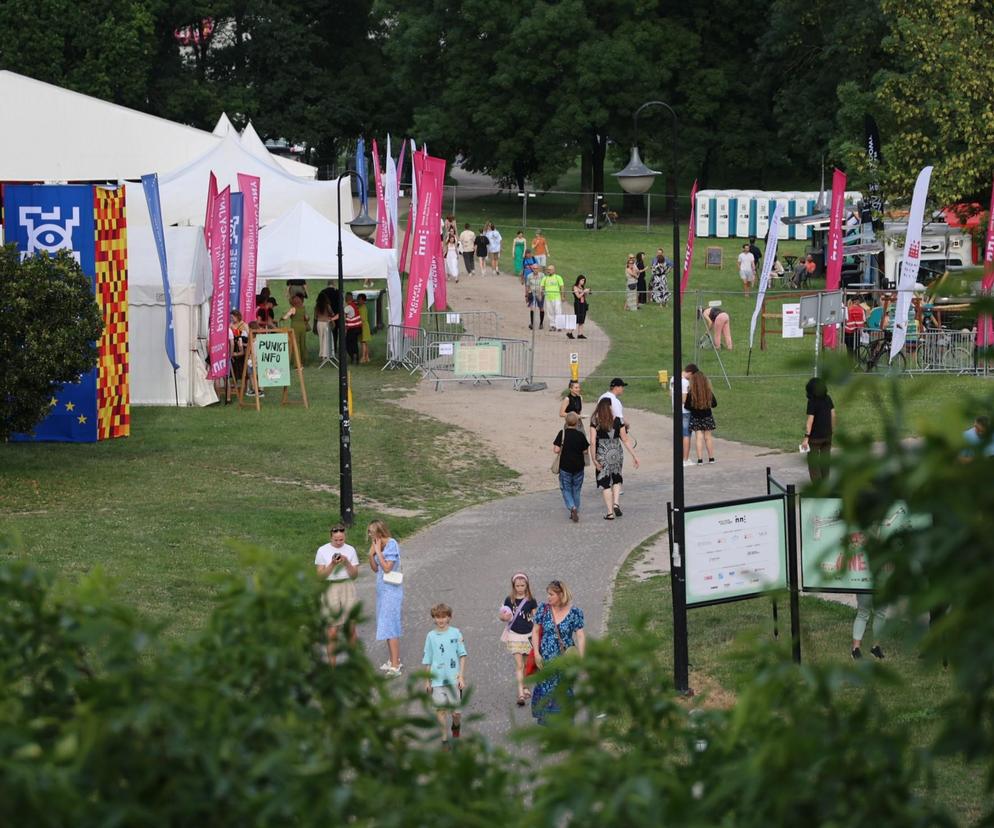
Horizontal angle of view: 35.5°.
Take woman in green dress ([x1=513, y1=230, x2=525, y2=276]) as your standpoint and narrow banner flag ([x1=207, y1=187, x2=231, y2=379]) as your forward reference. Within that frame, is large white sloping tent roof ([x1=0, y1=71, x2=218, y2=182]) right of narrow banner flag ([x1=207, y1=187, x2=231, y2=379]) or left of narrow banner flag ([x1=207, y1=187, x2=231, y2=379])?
right

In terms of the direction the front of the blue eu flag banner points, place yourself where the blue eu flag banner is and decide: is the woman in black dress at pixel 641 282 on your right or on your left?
on your left

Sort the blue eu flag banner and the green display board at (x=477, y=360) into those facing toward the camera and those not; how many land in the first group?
2

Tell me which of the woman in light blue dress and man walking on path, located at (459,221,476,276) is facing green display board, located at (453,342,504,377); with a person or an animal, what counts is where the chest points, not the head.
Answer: the man walking on path

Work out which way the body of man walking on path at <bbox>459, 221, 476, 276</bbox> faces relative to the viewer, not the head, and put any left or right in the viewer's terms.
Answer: facing away from the viewer

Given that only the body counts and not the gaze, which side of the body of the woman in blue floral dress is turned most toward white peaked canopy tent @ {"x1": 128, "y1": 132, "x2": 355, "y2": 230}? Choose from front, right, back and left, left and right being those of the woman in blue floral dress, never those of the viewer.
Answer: back

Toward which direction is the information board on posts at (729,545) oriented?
toward the camera

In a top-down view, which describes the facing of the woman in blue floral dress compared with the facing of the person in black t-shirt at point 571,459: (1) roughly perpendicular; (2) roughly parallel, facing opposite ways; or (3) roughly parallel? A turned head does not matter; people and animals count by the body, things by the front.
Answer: roughly parallel, facing opposite ways

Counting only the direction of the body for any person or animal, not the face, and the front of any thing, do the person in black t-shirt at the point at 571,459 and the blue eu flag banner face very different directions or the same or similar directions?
very different directions

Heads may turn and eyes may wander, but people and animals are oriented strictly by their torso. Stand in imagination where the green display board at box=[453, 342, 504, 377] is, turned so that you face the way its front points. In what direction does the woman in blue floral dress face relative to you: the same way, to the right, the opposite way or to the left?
the same way

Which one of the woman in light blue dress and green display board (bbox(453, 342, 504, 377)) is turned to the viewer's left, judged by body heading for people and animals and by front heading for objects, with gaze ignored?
the woman in light blue dress

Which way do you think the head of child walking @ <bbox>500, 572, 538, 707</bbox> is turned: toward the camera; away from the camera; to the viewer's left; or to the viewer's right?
toward the camera

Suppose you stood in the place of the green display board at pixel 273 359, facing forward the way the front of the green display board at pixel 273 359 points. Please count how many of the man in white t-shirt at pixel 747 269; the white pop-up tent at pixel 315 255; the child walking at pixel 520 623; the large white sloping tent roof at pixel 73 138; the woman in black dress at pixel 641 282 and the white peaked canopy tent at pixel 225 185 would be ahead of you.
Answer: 1

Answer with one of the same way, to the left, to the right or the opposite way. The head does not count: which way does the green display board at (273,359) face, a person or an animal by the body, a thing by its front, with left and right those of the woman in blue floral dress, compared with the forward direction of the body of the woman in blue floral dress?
the same way

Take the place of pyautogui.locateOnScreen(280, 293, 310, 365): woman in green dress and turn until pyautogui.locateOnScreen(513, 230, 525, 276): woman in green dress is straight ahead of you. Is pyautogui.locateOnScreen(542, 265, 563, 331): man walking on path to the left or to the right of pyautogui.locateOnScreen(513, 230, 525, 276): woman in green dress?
right

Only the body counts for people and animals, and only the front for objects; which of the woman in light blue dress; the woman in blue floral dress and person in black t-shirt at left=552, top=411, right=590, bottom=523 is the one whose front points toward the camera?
the woman in blue floral dress

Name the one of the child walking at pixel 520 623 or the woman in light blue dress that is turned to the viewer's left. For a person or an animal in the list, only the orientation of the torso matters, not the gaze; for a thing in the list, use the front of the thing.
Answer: the woman in light blue dress

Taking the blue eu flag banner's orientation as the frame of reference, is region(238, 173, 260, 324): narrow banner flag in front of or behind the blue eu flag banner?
behind
